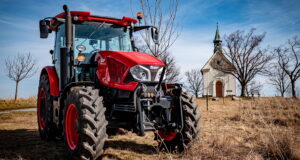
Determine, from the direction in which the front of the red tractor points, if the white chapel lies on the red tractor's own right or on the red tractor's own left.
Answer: on the red tractor's own left

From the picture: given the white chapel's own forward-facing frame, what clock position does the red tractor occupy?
The red tractor is roughly at 12 o'clock from the white chapel.

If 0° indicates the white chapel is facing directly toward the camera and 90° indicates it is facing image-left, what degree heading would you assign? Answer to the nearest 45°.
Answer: approximately 0°

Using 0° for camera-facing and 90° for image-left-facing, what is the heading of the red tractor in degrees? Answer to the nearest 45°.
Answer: approximately 315°
